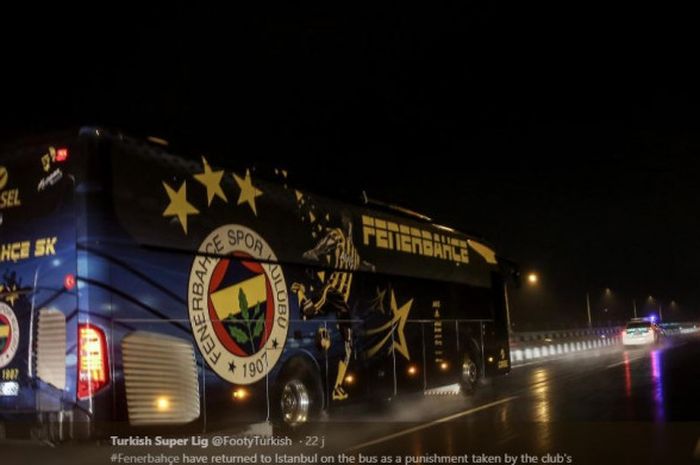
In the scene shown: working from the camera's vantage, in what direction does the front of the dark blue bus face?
facing away from the viewer and to the right of the viewer

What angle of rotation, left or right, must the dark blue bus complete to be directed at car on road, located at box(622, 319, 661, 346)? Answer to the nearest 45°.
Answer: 0° — it already faces it

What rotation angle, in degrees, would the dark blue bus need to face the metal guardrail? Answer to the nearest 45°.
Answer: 0° — it already faces it
